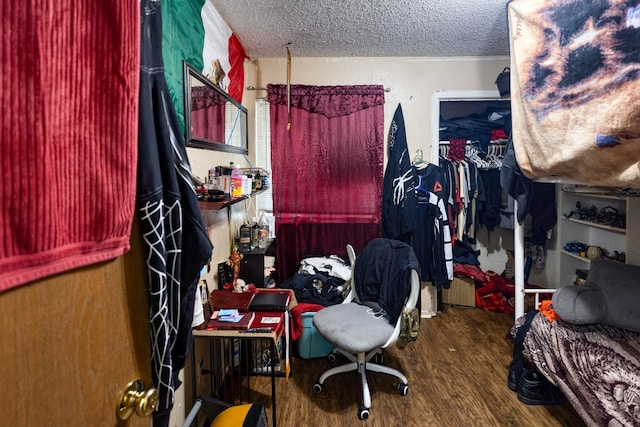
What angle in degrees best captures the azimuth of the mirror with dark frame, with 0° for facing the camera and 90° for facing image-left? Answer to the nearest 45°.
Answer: approximately 315°

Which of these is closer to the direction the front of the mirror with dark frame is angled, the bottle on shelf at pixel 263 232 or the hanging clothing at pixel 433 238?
the hanging clothing

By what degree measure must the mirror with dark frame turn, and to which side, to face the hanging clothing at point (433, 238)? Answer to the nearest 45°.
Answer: approximately 45° to its left

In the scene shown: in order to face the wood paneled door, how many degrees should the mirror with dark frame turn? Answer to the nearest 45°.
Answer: approximately 45° to its right

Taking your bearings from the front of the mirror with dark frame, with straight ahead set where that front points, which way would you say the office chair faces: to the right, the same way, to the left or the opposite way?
to the right

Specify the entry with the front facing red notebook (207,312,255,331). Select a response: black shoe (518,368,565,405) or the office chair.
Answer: the office chair
